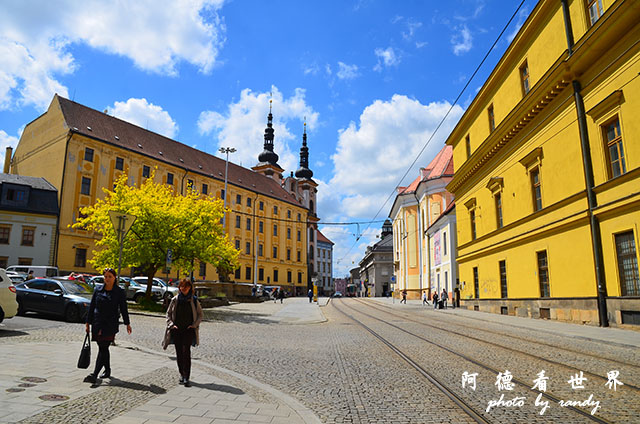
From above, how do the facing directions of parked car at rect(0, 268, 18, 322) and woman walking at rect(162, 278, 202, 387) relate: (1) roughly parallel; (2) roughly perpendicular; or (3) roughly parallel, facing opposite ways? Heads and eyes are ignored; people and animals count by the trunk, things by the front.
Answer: roughly perpendicular

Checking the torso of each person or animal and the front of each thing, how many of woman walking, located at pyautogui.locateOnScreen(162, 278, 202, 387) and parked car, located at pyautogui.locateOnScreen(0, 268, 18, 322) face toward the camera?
1

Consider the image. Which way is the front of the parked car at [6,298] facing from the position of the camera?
facing to the left of the viewer

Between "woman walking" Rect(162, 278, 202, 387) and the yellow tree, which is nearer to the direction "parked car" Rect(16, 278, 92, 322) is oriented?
the woman walking

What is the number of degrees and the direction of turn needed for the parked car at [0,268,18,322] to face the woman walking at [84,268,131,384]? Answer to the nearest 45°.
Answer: approximately 90° to its left

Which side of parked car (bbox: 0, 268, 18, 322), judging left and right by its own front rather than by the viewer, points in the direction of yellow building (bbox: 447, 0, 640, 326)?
back

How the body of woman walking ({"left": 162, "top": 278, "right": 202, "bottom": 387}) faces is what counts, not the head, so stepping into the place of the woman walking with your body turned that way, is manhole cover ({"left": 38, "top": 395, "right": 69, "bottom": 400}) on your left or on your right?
on your right

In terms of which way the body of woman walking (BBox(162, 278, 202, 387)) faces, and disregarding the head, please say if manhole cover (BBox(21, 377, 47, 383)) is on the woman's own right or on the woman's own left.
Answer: on the woman's own right
